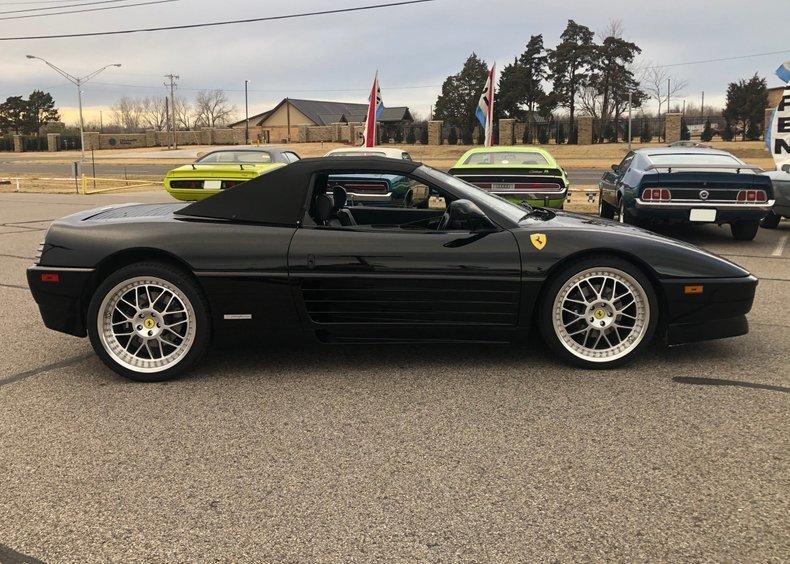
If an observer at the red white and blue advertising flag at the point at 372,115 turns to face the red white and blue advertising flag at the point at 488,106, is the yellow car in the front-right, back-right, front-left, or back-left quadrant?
back-right

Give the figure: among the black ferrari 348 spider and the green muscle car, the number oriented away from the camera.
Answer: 1

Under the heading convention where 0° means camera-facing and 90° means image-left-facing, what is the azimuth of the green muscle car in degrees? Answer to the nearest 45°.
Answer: approximately 180°

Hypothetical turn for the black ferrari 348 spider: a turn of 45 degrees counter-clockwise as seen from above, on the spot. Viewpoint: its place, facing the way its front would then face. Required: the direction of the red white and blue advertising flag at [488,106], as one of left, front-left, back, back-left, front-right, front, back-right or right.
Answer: front-left

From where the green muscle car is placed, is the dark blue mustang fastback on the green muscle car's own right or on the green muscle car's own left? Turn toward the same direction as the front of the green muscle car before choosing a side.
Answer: on the green muscle car's own right

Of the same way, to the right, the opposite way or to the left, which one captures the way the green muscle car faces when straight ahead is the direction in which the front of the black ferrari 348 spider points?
to the left

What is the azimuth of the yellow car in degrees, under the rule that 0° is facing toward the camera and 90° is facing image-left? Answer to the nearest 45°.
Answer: approximately 225°

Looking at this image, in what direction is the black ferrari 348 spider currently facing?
to the viewer's right

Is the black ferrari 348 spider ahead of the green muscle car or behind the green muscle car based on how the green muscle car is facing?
behind

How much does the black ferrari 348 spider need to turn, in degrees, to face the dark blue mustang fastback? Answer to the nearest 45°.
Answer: approximately 45° to its left

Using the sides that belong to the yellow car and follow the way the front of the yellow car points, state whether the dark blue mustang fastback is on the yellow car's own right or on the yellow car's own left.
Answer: on the yellow car's own right

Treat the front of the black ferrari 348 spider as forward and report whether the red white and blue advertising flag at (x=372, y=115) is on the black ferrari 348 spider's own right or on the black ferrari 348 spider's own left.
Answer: on the black ferrari 348 spider's own left

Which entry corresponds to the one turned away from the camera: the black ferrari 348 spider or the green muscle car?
the green muscle car

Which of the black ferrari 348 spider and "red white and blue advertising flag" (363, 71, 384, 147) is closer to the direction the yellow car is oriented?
the red white and blue advertising flag

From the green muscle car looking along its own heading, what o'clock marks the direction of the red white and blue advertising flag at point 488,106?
The red white and blue advertising flag is roughly at 12 o'clock from the green muscle car.

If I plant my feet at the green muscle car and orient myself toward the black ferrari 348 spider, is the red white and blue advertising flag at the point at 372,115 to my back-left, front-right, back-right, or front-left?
back-right
